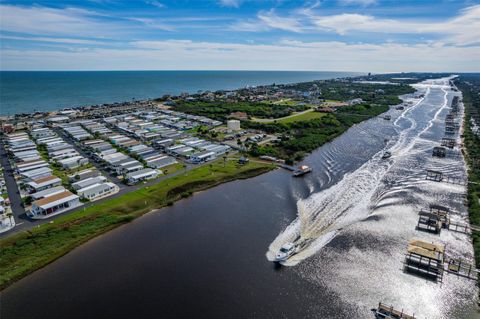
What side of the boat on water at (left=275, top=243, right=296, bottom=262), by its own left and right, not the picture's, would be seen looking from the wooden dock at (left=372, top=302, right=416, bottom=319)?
left

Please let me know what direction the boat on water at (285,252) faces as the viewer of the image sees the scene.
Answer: facing the viewer and to the left of the viewer

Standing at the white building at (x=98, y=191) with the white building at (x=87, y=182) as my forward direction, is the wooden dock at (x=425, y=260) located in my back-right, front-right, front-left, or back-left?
back-right

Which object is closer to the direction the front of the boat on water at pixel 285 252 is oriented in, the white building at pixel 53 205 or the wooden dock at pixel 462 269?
the white building

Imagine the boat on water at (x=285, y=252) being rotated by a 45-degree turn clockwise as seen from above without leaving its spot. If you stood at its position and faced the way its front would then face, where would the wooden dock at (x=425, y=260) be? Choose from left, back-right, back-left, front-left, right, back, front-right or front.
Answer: back

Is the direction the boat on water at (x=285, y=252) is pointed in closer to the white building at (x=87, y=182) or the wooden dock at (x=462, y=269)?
the white building

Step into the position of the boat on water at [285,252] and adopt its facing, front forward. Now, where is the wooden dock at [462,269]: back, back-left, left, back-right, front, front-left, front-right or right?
back-left

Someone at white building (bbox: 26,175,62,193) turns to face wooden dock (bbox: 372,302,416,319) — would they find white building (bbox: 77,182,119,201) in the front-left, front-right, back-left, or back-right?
front-left

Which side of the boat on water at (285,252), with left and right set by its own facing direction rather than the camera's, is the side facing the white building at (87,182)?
right

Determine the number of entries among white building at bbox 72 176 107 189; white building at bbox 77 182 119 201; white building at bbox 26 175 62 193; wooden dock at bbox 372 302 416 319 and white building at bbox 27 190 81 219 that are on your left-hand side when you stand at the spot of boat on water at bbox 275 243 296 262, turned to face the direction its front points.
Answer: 1

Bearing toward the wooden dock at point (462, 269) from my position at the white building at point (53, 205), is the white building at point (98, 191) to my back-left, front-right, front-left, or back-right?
front-left

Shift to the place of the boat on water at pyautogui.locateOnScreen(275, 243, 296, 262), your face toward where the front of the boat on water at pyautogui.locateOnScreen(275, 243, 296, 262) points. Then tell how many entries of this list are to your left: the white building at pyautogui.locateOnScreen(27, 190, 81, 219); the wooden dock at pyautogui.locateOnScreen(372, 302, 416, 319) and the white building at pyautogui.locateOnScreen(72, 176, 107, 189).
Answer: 1
